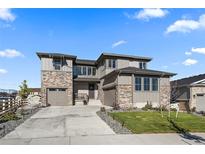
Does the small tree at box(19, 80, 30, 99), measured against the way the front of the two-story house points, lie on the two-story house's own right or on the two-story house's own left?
on the two-story house's own right

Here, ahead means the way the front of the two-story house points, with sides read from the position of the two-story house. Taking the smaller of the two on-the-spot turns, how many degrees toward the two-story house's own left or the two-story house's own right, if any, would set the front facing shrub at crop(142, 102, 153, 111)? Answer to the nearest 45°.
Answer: approximately 45° to the two-story house's own left

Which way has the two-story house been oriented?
toward the camera
